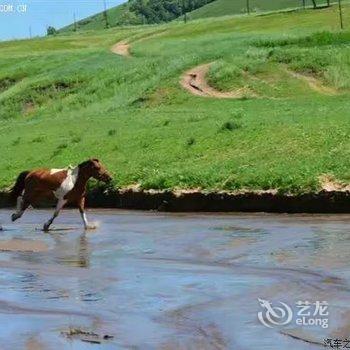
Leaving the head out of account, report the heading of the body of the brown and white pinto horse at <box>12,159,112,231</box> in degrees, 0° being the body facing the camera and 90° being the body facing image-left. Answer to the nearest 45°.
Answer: approximately 270°
